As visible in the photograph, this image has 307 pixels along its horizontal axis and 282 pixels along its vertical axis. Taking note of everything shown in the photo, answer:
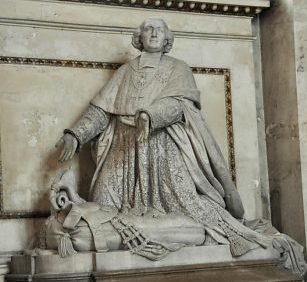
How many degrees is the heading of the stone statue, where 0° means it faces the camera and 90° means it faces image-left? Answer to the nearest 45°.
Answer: approximately 45°
